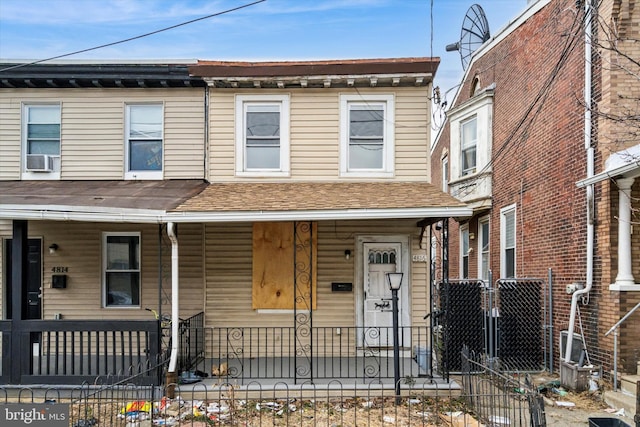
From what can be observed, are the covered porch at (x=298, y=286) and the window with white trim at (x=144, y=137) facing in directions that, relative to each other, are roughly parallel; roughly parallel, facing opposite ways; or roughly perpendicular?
roughly parallel

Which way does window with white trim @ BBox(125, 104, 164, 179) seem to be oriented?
toward the camera

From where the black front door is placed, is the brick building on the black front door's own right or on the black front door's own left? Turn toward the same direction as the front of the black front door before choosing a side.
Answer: on the black front door's own left

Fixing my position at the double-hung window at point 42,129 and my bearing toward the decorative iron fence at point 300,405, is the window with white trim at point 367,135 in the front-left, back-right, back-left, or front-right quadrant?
front-left

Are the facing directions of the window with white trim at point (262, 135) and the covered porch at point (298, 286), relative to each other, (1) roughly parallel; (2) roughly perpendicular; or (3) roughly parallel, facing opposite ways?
roughly parallel

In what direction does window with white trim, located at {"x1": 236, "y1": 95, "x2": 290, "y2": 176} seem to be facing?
toward the camera

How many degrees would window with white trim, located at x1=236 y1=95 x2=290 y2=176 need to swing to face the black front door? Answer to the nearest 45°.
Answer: approximately 90° to its right

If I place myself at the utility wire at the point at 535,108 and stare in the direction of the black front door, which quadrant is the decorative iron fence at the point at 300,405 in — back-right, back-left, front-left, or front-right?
front-left

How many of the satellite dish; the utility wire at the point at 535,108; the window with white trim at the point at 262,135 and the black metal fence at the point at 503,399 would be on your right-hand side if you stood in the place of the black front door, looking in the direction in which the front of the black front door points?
0

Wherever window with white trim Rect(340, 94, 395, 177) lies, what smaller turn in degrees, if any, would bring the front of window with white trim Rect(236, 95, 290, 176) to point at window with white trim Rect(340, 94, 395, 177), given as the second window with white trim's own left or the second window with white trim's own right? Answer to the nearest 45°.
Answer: approximately 90° to the second window with white trim's own left

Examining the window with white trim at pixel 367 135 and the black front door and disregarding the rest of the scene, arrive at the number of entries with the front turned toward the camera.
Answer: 2

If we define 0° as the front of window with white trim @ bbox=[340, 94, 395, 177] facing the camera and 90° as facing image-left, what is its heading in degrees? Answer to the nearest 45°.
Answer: approximately 0°

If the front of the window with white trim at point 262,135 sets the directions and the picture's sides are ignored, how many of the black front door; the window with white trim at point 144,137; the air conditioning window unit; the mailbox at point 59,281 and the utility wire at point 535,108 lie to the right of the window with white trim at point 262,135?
4

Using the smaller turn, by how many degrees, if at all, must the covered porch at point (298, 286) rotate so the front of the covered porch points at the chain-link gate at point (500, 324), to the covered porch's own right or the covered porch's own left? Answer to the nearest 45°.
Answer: approximately 90° to the covered porch's own left

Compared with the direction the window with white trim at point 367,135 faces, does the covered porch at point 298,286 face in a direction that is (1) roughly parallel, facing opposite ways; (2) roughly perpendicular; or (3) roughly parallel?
roughly parallel

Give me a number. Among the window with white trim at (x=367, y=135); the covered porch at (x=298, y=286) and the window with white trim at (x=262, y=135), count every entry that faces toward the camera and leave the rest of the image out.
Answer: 3
